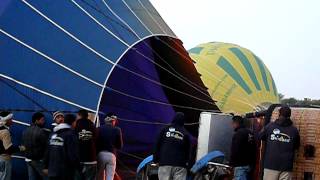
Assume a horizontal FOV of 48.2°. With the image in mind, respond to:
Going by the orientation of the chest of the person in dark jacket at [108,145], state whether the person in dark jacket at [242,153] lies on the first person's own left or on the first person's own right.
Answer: on the first person's own right

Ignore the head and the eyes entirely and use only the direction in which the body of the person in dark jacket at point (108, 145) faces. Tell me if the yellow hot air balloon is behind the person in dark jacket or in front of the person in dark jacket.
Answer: in front

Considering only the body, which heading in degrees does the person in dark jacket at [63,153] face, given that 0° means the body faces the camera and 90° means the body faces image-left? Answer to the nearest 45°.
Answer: approximately 225°

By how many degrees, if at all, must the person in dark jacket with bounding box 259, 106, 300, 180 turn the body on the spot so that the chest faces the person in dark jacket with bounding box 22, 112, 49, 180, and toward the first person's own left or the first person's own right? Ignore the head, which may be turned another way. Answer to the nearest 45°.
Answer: approximately 90° to the first person's own left

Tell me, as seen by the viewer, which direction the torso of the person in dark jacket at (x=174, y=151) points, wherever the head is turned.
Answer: away from the camera

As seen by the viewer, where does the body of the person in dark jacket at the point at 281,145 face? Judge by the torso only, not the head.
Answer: away from the camera

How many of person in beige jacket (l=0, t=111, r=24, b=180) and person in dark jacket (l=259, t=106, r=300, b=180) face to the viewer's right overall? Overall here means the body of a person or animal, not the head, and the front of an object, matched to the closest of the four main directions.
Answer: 1

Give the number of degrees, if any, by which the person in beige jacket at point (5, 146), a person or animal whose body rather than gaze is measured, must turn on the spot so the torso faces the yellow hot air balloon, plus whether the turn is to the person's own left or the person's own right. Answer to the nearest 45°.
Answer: approximately 45° to the person's own left
